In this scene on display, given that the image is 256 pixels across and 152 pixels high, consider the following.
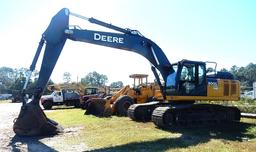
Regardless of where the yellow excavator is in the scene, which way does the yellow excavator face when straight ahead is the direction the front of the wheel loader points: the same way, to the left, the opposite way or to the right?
the same way

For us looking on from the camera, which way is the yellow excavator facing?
facing the viewer and to the left of the viewer

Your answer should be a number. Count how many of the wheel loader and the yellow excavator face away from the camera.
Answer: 0
